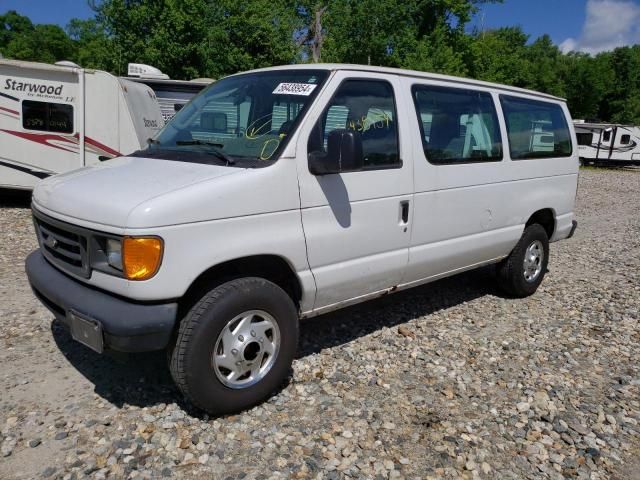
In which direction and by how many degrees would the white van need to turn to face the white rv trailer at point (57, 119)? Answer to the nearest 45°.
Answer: approximately 90° to its right

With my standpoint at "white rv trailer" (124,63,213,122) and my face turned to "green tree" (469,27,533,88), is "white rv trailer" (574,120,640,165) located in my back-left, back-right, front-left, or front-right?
front-right

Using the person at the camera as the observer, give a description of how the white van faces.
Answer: facing the viewer and to the left of the viewer
